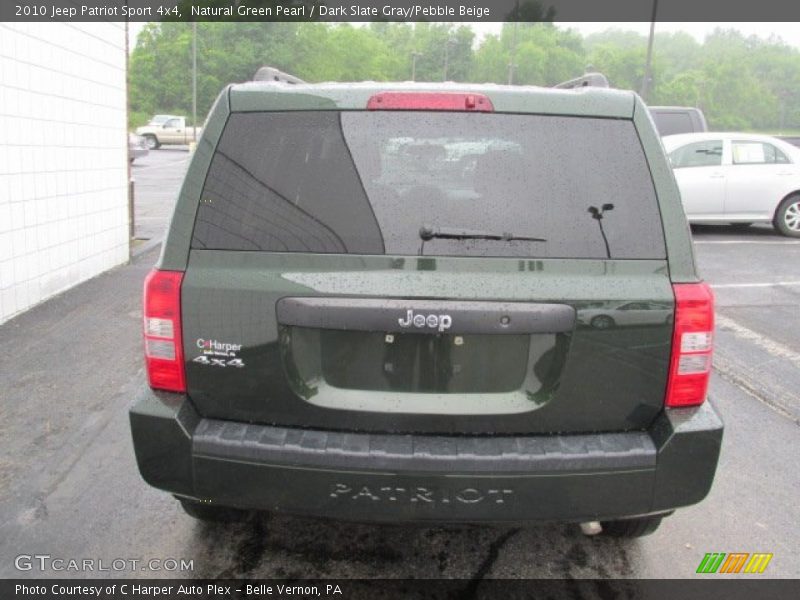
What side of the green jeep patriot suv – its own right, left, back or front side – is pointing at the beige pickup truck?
front

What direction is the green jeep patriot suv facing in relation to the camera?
away from the camera
